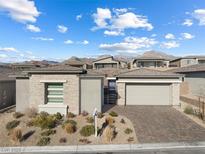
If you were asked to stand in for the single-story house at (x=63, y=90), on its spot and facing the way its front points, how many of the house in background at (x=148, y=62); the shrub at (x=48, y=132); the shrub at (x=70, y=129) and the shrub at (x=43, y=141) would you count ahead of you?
3

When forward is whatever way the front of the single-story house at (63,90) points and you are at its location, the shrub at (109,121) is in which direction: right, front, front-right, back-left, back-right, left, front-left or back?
front-left

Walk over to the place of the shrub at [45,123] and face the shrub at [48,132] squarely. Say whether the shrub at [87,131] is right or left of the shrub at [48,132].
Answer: left

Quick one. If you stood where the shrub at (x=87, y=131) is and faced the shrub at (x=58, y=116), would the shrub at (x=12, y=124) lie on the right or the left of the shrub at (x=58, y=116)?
left

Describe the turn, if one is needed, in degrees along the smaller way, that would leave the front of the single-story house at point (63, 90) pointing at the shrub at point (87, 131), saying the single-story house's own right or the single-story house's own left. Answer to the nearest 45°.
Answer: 0° — it already faces it

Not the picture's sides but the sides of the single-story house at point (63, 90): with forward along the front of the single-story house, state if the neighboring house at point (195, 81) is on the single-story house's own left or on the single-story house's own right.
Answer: on the single-story house's own left

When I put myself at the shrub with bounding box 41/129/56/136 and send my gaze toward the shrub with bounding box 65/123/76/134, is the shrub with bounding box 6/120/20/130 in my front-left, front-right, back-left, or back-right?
back-left
